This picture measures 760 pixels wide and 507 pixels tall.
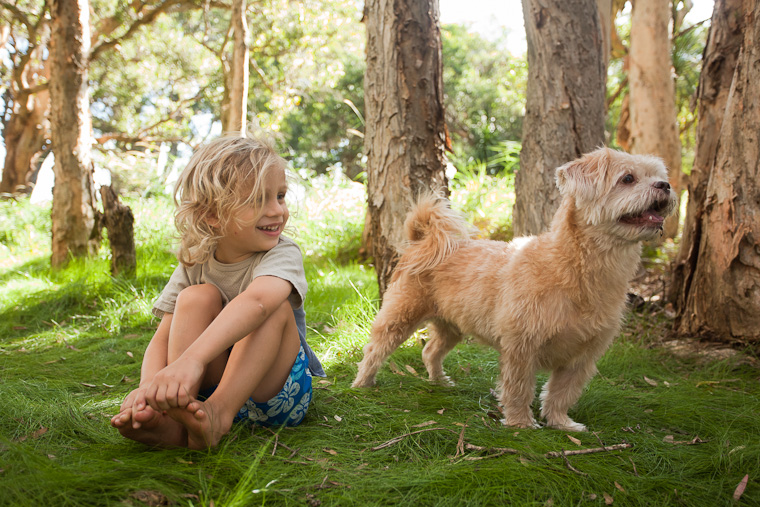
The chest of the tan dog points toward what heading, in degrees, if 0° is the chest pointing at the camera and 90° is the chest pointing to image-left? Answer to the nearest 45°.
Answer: approximately 315°

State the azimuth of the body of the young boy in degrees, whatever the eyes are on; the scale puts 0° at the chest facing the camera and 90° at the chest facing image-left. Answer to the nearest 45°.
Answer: approximately 45°

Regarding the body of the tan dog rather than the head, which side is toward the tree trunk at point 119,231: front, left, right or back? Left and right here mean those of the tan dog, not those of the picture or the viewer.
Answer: back

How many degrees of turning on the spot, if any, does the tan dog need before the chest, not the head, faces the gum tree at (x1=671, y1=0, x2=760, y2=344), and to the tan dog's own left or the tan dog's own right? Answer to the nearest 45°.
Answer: approximately 90° to the tan dog's own left

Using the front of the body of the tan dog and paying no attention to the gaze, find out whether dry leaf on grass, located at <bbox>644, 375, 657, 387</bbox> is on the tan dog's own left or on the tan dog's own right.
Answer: on the tan dog's own left

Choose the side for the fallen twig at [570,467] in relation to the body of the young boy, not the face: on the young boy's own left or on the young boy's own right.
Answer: on the young boy's own left

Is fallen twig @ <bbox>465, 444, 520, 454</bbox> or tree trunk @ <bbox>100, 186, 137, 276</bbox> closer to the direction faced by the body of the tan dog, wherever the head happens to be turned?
the fallen twig

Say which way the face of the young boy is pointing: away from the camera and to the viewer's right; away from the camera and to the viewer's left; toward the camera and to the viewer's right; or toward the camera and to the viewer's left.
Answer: toward the camera and to the viewer's right

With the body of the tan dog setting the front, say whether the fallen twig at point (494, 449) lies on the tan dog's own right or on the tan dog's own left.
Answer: on the tan dog's own right

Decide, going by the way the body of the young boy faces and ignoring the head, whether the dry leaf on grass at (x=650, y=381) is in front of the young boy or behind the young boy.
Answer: behind

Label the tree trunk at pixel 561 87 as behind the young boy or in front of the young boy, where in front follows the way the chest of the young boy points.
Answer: behind
